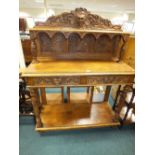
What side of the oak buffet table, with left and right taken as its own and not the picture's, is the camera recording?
front
